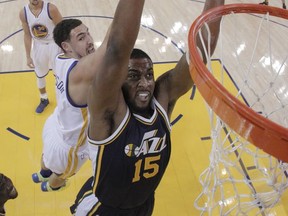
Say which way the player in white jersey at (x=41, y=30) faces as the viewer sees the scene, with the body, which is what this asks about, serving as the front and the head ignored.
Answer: toward the camera

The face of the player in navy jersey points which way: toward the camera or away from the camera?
toward the camera

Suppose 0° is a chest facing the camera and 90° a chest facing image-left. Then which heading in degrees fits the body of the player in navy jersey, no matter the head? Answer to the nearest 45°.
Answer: approximately 315°

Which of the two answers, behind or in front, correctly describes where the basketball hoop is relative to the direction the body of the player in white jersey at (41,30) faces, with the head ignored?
in front

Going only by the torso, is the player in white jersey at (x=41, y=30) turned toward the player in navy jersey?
yes

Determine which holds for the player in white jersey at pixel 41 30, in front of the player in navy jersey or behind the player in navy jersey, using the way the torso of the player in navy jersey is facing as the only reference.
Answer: behind

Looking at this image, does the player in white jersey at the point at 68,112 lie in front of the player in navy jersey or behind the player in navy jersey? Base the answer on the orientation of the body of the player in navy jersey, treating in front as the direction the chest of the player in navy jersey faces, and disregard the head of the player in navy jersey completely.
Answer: behind

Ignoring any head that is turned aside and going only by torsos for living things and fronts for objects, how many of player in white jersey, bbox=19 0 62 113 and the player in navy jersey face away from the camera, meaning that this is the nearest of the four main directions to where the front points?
0

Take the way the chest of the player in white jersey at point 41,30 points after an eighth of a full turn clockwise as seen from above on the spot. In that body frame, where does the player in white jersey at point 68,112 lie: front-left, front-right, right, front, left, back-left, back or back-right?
front-left
